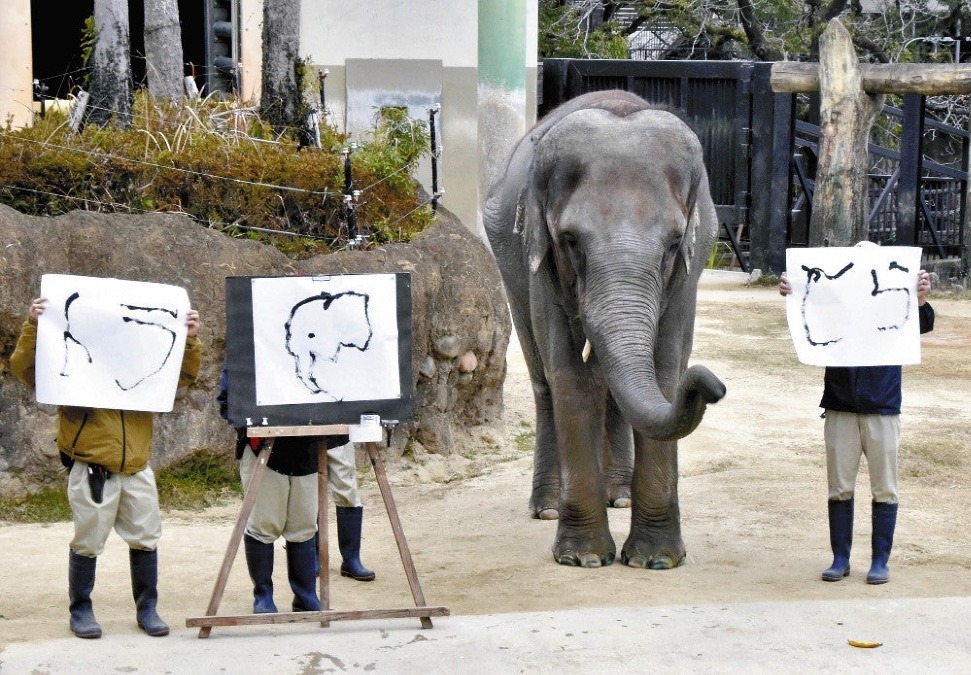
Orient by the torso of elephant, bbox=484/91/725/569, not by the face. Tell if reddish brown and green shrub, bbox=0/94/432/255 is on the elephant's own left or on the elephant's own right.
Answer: on the elephant's own right

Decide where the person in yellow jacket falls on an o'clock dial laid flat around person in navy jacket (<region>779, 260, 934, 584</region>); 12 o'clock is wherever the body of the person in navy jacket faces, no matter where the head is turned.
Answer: The person in yellow jacket is roughly at 2 o'clock from the person in navy jacket.

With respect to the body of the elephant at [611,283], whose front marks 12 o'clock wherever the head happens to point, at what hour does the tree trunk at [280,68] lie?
The tree trunk is roughly at 5 o'clock from the elephant.

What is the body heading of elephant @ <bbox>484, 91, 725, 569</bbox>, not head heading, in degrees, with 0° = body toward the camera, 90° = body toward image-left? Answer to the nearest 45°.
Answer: approximately 0°

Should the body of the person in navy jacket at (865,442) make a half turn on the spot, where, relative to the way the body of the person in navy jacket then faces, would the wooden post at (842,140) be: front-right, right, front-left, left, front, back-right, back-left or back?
front

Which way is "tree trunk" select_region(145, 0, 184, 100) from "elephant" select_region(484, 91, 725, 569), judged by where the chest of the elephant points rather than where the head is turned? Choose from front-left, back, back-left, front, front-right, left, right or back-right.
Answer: back-right

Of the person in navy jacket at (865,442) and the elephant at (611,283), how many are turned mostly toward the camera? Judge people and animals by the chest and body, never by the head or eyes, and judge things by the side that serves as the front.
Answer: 2

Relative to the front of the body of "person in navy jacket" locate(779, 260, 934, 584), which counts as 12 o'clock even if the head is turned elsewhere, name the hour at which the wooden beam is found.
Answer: The wooden beam is roughly at 6 o'clock from the person in navy jacket.

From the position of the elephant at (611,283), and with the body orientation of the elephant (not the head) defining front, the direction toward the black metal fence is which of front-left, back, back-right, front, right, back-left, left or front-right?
back

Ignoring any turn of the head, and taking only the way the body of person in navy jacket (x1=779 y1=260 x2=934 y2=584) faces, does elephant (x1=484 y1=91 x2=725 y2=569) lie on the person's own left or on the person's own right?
on the person's own right
